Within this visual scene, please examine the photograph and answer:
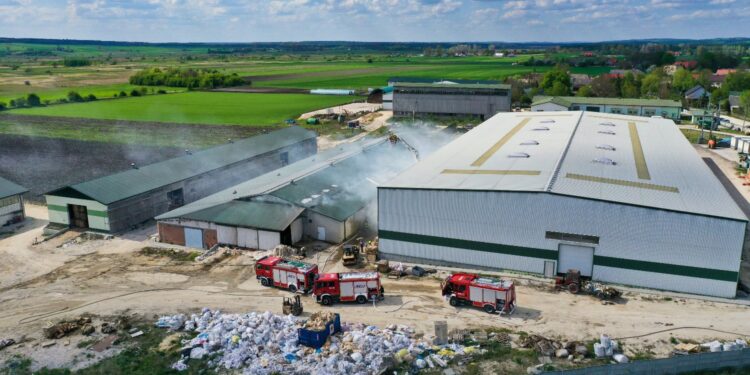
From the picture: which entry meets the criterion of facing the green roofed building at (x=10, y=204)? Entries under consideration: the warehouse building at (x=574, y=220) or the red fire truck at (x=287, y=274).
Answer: the red fire truck

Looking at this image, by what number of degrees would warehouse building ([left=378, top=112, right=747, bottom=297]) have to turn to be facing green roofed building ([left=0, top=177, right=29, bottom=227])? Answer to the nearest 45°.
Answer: approximately 90° to its right

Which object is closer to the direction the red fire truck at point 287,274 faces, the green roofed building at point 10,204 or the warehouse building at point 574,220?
the green roofed building

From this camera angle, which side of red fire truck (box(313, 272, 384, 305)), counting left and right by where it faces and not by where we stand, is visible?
left

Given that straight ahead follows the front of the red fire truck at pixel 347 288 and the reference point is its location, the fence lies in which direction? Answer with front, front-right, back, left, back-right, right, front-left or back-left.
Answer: back-left

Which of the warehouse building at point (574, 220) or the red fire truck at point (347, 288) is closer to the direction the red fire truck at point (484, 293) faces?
the red fire truck

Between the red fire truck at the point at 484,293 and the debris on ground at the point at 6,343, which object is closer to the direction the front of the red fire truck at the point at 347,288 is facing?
the debris on ground

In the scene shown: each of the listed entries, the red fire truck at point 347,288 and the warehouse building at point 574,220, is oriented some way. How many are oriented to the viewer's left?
1

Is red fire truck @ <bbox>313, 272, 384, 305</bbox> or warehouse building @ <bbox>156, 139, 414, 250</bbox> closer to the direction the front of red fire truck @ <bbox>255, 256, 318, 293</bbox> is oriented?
the warehouse building

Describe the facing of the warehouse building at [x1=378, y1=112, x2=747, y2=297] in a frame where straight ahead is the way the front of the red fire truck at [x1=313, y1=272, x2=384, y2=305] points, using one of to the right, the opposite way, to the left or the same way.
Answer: to the left

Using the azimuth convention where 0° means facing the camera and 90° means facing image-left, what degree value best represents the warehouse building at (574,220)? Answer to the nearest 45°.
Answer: approximately 0°
